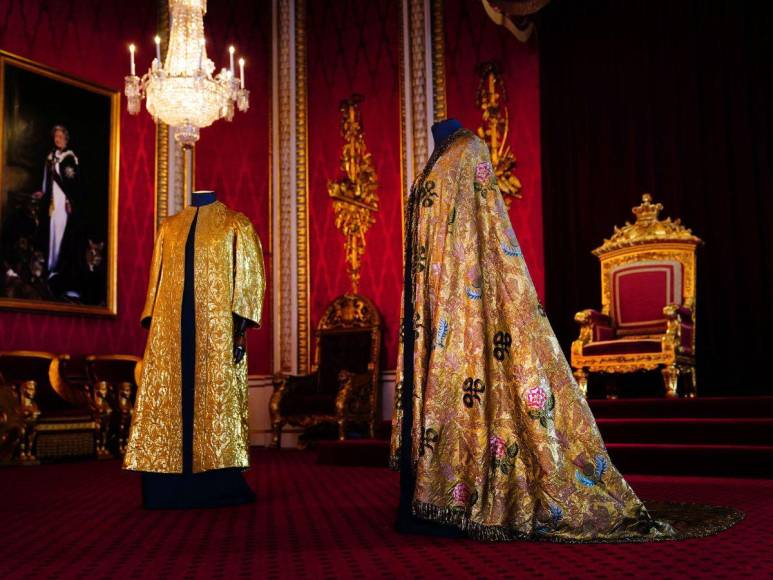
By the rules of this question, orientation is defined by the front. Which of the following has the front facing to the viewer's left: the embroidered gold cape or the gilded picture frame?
the embroidered gold cape

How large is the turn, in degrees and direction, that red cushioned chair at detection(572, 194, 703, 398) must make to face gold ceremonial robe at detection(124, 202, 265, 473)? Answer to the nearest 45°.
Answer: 0° — it already faces it

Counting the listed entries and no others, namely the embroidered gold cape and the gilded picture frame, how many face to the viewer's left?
1

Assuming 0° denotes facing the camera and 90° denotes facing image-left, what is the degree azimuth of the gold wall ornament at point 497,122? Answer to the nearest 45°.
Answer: approximately 45°

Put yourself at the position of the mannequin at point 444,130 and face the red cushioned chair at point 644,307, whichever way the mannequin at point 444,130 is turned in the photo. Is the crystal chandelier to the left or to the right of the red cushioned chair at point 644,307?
left

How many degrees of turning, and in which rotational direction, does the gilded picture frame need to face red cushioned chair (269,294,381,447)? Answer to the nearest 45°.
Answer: approximately 45° to its left

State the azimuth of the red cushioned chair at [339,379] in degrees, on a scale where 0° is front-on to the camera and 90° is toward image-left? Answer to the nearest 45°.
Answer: approximately 45°

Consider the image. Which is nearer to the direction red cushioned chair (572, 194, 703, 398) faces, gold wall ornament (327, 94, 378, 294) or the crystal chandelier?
the crystal chandelier

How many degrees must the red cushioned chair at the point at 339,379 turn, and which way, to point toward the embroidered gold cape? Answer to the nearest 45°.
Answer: approximately 45° to its left

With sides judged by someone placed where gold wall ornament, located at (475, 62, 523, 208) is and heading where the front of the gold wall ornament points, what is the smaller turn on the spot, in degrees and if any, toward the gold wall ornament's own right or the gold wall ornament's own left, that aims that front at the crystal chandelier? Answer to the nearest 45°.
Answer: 0° — it already faces it

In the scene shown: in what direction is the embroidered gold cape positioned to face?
to the viewer's left

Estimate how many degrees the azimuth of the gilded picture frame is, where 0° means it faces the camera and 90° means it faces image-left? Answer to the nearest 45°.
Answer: approximately 315°

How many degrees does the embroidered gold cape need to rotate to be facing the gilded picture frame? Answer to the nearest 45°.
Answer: approximately 45° to its right
